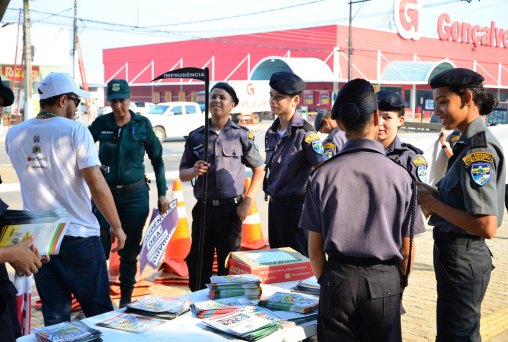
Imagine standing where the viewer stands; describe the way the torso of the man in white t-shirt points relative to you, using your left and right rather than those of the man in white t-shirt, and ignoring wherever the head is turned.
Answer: facing away from the viewer and to the right of the viewer

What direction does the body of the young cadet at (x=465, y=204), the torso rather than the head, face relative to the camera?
to the viewer's left

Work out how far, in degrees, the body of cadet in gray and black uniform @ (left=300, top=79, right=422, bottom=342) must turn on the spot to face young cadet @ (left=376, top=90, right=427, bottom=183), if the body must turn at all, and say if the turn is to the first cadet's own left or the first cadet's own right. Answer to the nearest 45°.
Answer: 0° — they already face them

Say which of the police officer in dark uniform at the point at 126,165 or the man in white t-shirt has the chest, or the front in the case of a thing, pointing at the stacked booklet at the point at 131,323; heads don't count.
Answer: the police officer in dark uniform

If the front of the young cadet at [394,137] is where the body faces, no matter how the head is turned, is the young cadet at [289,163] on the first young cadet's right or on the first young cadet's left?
on the first young cadet's right

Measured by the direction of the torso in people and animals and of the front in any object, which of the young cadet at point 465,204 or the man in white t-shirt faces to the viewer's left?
the young cadet

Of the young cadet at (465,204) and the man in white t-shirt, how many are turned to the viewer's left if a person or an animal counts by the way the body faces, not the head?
1

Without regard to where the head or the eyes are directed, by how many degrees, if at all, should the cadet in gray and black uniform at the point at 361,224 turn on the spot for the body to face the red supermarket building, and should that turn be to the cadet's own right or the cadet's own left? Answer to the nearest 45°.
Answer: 0° — they already face it

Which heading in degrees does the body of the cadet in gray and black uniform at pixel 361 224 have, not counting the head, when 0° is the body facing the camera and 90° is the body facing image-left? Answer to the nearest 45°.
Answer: approximately 180°

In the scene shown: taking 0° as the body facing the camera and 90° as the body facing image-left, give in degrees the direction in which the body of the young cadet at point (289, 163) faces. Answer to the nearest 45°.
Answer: approximately 45°

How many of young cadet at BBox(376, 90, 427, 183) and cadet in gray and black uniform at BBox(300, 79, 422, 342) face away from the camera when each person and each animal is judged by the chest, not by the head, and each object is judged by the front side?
1

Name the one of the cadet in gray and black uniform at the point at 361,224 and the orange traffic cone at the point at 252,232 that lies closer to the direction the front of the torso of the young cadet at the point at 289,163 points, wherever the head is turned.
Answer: the cadet in gray and black uniform

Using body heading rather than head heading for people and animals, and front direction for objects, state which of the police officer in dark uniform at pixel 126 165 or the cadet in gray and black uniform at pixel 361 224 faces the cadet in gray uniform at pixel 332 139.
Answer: the cadet in gray and black uniform at pixel 361 224
